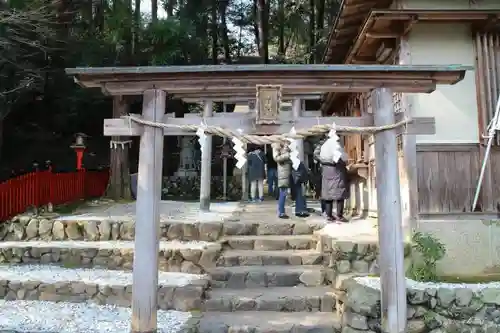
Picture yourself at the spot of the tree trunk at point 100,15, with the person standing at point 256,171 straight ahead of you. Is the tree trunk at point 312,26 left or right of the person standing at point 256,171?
left

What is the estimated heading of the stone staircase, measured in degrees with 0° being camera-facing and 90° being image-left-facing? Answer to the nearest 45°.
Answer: approximately 0°

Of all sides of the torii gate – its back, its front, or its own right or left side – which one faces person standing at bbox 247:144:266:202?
back

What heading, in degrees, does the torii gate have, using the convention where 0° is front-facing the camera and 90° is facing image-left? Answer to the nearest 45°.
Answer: approximately 0°

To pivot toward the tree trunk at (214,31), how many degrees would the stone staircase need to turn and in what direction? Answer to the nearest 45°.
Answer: approximately 180°

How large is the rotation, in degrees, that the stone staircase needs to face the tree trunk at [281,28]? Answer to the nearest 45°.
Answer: approximately 180°
